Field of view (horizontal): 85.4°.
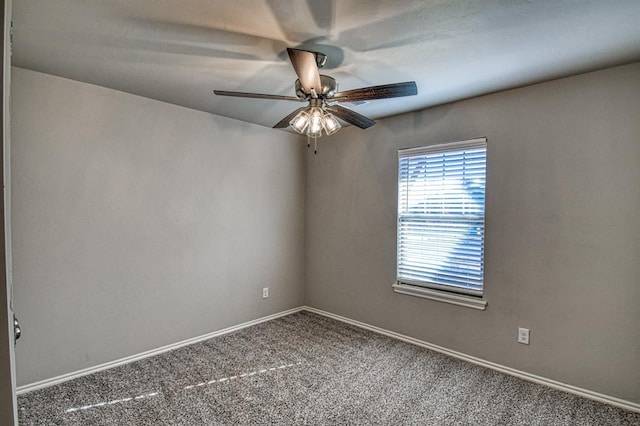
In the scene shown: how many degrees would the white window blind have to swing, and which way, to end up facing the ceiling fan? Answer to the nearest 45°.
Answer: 0° — it already faces it

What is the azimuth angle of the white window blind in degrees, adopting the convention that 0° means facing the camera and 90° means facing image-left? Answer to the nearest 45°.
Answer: approximately 45°
